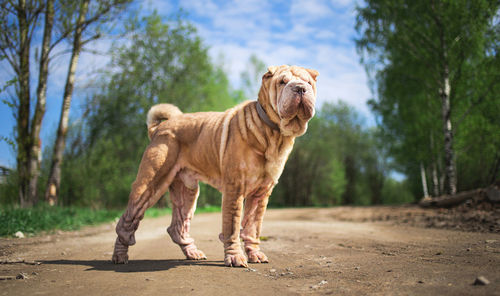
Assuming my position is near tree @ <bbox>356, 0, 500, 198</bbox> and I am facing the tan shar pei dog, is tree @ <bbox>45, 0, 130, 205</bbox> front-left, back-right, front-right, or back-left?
front-right

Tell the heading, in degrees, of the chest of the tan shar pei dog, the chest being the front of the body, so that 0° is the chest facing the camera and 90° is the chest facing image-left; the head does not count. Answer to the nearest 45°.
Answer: approximately 315°

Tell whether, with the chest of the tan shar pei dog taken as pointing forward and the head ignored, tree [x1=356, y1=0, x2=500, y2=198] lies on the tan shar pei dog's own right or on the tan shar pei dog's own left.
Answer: on the tan shar pei dog's own left

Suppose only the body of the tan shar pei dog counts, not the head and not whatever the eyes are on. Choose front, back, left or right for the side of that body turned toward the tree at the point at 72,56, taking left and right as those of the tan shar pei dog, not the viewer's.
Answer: back
